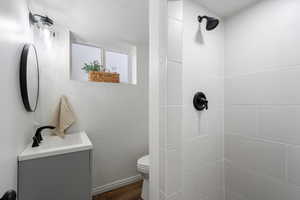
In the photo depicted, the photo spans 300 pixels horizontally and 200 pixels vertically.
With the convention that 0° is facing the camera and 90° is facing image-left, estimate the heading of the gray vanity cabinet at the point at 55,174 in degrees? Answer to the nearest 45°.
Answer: approximately 270°

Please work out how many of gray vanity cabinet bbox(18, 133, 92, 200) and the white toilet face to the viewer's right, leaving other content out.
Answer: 1

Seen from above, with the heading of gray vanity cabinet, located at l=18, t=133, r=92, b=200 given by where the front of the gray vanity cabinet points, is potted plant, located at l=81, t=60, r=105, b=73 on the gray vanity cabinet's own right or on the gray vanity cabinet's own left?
on the gray vanity cabinet's own left

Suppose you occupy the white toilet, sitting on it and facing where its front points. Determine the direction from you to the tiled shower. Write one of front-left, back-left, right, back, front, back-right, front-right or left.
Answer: back-left

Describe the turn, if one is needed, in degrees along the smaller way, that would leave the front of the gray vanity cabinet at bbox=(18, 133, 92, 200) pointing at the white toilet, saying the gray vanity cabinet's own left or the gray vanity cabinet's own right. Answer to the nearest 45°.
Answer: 0° — it already faces it

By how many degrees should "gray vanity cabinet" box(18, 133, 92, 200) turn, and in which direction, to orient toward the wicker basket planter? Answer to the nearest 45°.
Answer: approximately 45° to its left
